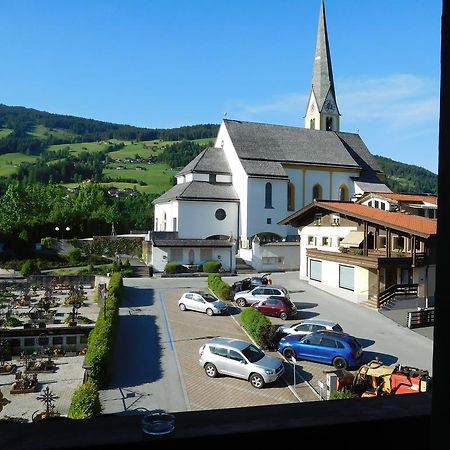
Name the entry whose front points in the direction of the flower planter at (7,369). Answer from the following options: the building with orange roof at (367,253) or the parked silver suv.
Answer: the building with orange roof

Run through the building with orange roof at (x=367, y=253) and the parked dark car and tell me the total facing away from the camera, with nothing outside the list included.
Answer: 0

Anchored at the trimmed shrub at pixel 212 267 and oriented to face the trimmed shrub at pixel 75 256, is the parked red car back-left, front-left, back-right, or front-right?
back-left

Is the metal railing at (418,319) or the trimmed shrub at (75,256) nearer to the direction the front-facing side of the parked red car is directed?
the trimmed shrub

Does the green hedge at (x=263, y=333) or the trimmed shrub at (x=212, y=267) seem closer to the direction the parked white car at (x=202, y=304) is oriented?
the green hedge

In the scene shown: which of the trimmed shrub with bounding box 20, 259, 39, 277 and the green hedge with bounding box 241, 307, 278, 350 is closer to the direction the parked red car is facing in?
the trimmed shrub

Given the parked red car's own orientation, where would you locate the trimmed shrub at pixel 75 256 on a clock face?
The trimmed shrub is roughly at 12 o'clock from the parked red car.

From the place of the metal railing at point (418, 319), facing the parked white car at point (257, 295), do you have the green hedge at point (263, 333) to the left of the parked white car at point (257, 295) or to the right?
left

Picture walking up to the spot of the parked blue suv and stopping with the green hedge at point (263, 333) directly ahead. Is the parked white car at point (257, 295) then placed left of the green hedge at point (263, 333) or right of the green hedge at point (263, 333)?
right

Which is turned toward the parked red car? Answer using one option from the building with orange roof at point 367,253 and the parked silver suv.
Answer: the building with orange roof

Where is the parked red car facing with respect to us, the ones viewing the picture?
facing away from the viewer and to the left of the viewer

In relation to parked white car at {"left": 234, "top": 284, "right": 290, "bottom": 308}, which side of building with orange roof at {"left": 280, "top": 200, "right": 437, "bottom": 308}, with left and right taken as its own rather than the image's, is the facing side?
front
